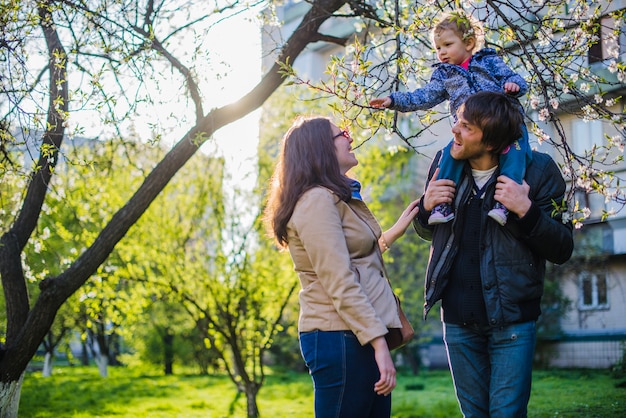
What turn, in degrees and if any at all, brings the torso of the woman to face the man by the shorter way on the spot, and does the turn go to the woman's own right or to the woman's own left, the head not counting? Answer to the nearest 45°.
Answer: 0° — they already face them

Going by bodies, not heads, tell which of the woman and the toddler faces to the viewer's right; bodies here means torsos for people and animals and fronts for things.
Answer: the woman

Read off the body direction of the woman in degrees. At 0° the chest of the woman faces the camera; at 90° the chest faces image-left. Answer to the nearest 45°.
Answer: approximately 270°

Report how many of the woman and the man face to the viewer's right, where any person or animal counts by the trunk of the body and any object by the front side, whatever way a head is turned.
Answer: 1

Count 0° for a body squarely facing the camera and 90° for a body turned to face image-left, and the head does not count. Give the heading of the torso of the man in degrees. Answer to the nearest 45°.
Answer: approximately 45°

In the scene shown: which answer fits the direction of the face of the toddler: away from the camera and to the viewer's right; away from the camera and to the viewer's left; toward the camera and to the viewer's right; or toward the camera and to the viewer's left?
toward the camera and to the viewer's left

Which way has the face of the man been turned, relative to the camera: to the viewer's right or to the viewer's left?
to the viewer's left
